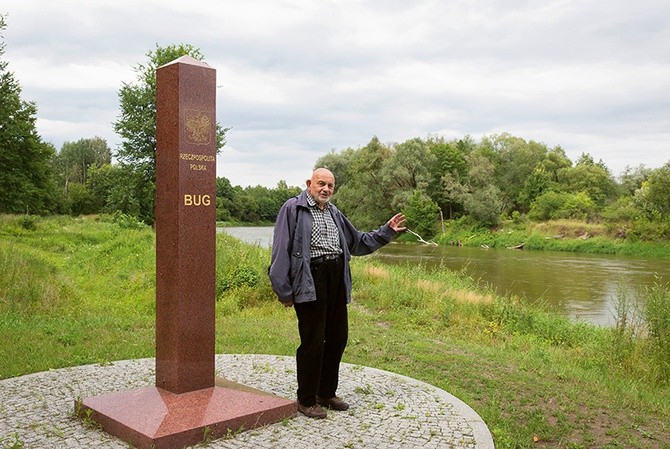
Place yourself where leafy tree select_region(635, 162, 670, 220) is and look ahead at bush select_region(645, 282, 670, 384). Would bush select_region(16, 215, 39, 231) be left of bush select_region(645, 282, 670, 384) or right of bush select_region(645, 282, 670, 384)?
right

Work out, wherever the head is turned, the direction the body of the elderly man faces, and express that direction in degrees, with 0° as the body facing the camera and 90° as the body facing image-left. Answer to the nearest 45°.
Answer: approximately 315°

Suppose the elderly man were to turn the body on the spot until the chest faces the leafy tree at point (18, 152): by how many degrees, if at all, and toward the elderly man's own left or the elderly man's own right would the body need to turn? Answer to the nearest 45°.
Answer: approximately 180°

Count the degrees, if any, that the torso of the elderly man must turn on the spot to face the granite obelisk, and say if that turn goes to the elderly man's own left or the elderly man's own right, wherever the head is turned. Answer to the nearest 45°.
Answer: approximately 135° to the elderly man's own right

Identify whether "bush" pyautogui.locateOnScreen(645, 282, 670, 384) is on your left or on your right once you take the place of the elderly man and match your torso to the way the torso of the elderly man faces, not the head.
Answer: on your left

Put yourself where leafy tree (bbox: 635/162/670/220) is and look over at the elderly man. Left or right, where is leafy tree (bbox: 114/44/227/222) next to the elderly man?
right

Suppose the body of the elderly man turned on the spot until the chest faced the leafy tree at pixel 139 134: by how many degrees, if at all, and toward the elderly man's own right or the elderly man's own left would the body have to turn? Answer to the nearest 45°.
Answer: approximately 135° to the elderly man's own left

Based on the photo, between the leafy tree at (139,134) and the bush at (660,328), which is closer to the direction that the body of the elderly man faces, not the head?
the bush

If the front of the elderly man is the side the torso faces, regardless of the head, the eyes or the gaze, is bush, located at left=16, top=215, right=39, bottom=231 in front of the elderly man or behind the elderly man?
behind

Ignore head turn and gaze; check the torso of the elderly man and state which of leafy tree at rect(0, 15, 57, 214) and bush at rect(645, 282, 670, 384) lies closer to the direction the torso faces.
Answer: the bush
